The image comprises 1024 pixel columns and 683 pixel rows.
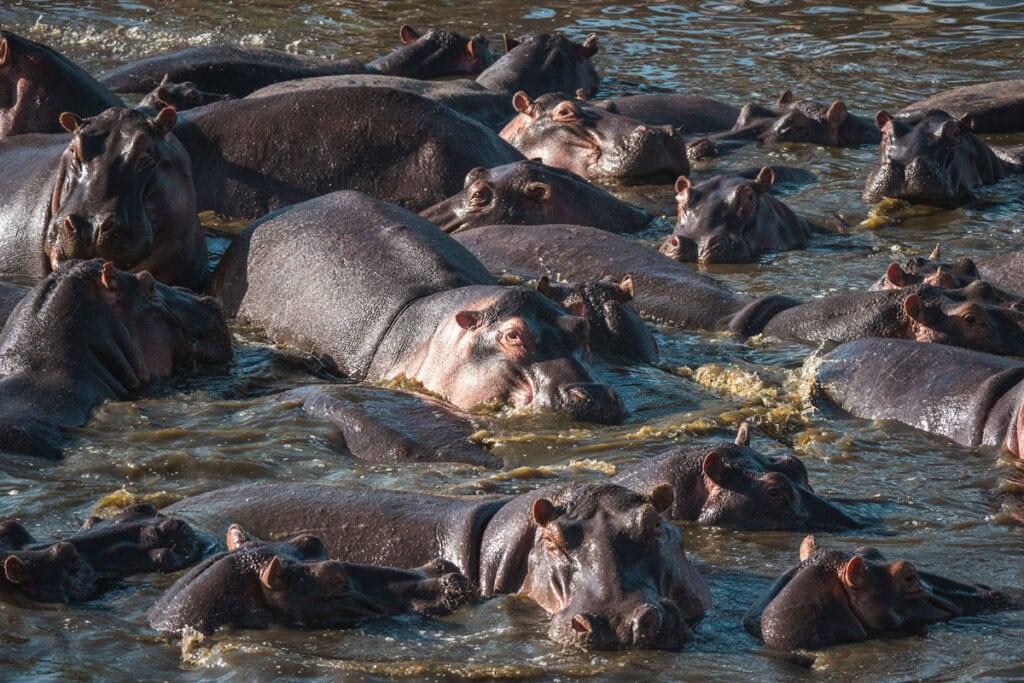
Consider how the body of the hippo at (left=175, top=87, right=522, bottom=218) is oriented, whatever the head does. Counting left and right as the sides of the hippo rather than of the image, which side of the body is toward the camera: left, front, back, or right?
right

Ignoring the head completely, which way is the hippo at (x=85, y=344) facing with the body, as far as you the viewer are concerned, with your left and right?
facing to the right of the viewer

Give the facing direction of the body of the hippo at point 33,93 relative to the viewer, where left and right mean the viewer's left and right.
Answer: facing to the left of the viewer

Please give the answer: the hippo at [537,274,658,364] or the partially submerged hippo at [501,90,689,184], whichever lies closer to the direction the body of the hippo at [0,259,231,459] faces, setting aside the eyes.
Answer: the hippo

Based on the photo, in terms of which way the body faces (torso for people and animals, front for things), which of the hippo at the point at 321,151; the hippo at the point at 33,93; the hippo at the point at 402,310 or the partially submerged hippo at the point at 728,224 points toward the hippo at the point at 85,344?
the partially submerged hippo

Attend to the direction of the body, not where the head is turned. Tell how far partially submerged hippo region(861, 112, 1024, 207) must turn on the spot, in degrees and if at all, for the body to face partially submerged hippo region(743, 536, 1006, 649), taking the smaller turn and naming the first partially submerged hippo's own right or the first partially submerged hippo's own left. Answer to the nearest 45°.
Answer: approximately 45° to the first partially submerged hippo's own left

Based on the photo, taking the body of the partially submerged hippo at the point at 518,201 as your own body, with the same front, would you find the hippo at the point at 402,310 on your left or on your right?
on your left

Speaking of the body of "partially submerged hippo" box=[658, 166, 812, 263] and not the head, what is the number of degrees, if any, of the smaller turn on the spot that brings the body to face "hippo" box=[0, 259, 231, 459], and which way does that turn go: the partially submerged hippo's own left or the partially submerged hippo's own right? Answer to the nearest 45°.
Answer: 0° — it already faces it

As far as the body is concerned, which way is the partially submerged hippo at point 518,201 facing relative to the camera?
to the viewer's left

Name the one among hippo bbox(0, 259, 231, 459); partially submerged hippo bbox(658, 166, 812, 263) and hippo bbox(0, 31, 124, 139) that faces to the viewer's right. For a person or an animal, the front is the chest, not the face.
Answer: hippo bbox(0, 259, 231, 459)

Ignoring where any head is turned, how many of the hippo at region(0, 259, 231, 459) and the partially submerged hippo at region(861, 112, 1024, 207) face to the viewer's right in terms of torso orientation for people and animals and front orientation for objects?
1

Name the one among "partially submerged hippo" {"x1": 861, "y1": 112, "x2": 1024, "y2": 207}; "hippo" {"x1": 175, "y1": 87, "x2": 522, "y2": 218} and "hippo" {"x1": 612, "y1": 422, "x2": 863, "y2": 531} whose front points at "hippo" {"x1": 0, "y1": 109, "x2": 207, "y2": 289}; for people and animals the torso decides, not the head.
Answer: the partially submerged hippo
